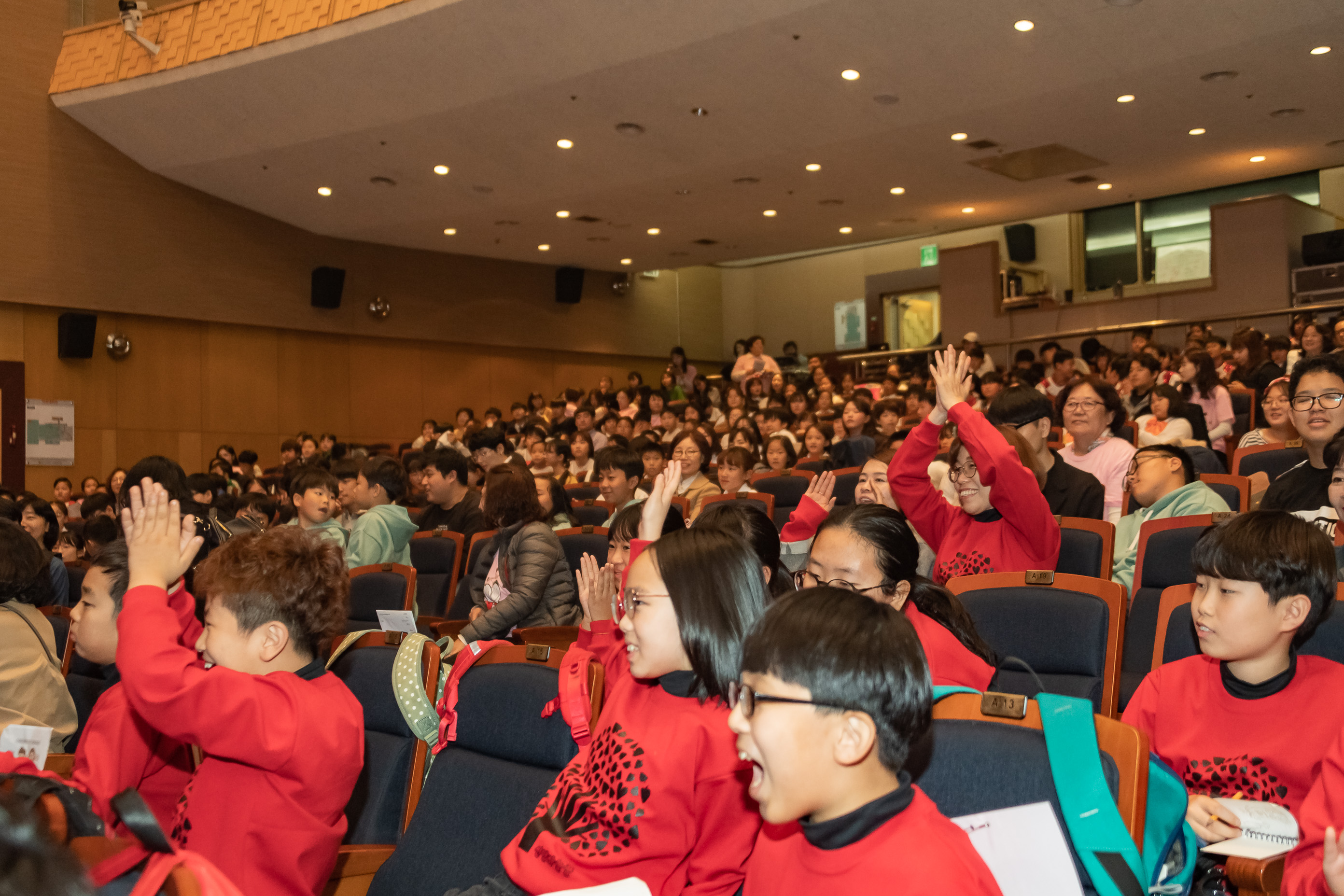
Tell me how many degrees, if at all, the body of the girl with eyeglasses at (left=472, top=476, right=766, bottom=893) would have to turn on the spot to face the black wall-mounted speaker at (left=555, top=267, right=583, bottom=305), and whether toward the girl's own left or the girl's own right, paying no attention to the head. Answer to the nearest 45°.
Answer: approximately 135° to the girl's own right

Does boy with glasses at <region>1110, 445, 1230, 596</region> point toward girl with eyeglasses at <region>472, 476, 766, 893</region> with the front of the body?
no

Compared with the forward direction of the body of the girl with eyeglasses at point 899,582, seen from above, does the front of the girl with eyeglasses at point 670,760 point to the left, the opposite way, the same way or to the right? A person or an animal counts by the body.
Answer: the same way

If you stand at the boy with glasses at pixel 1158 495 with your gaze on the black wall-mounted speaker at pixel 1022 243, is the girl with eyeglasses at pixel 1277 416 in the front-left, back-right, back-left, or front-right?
front-right

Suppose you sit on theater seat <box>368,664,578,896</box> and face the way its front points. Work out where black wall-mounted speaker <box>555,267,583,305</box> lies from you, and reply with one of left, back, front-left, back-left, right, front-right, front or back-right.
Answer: back-right

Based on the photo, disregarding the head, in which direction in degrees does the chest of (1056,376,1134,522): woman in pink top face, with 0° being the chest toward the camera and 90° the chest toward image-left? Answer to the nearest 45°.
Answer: approximately 45°

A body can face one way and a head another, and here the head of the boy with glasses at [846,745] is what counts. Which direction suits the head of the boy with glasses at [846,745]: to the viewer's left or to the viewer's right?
to the viewer's left

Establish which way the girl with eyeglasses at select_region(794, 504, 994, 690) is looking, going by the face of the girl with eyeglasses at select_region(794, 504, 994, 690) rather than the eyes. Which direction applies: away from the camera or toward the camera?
toward the camera

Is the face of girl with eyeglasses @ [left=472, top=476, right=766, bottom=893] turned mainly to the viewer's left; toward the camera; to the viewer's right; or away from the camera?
to the viewer's left

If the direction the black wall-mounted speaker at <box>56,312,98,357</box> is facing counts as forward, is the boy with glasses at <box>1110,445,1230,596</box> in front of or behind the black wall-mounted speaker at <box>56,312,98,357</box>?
in front

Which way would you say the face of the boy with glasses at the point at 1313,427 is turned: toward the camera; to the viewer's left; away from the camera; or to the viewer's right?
toward the camera

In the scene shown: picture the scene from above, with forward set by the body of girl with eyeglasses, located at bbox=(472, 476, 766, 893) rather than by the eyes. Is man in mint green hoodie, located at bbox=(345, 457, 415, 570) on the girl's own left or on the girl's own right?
on the girl's own right

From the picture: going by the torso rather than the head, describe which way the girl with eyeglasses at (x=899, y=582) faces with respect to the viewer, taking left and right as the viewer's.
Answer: facing the viewer and to the left of the viewer
